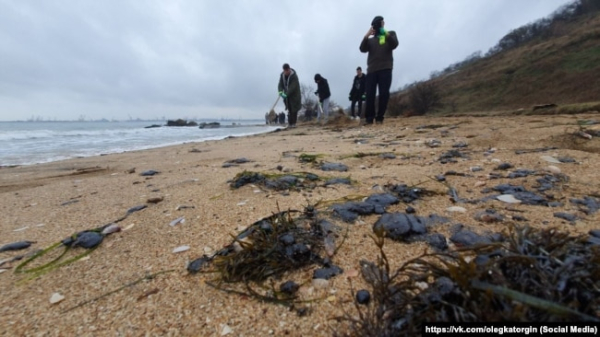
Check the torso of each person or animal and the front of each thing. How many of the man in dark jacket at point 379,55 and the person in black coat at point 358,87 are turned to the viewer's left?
0

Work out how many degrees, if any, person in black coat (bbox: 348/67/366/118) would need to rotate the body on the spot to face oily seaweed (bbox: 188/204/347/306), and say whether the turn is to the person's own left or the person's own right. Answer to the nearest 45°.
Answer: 0° — they already face it

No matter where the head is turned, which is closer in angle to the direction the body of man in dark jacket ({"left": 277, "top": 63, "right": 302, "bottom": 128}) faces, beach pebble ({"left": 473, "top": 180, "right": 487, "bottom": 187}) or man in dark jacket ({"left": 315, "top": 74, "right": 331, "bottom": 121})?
the beach pebble

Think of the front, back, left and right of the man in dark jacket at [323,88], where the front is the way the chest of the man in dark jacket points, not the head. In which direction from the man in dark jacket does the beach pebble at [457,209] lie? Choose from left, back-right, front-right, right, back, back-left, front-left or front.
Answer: left

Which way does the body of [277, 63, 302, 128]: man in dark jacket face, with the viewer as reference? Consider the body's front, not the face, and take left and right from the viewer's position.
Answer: facing the viewer and to the left of the viewer

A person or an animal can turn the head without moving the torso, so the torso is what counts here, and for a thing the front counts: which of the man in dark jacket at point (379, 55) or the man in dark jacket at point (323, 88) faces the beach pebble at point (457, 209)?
the man in dark jacket at point (379, 55)

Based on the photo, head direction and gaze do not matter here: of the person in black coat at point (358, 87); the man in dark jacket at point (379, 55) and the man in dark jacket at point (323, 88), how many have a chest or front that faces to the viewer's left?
1

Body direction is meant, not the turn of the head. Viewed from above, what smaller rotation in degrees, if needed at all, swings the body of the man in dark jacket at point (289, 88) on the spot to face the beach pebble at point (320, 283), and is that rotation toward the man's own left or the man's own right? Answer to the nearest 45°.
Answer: approximately 45° to the man's own left

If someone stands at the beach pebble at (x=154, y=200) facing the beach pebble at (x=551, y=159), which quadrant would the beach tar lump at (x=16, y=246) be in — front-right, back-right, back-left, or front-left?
back-right

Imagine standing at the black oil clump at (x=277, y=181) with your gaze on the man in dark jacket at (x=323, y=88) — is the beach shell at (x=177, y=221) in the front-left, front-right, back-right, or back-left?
back-left

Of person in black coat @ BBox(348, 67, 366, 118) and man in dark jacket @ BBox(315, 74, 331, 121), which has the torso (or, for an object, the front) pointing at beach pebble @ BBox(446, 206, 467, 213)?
the person in black coat

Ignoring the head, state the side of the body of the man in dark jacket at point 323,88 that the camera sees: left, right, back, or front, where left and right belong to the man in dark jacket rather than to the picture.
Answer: left

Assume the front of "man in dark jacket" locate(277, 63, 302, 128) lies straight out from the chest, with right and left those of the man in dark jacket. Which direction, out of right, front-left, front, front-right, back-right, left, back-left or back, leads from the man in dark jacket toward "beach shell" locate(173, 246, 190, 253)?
front-left

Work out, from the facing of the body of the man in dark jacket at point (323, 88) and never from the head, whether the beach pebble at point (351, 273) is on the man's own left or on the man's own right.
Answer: on the man's own left

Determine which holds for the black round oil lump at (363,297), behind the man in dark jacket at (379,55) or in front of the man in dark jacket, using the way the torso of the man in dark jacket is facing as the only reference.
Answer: in front

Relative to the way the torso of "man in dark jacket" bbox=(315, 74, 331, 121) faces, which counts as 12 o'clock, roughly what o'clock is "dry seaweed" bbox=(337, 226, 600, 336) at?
The dry seaweed is roughly at 9 o'clock from the man in dark jacket.
